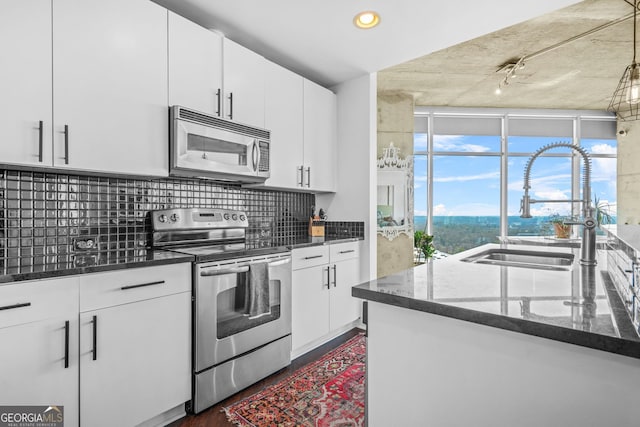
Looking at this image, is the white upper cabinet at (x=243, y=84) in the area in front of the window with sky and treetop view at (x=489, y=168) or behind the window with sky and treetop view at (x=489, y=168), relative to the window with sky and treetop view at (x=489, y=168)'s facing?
in front

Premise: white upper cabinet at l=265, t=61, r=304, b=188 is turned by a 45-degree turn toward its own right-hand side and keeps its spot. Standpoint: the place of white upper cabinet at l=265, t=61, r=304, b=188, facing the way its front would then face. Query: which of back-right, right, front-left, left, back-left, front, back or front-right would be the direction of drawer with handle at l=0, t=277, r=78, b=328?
front-right

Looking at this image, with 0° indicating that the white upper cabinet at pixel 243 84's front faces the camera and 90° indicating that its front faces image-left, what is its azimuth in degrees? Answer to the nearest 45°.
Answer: approximately 315°

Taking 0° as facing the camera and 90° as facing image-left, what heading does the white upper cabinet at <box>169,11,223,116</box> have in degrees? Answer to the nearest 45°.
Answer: approximately 315°

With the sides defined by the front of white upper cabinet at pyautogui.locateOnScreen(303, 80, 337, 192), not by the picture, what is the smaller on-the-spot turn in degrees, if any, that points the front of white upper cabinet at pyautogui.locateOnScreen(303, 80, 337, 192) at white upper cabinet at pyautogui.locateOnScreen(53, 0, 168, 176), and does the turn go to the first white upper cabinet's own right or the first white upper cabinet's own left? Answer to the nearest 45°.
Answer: approximately 90° to the first white upper cabinet's own right

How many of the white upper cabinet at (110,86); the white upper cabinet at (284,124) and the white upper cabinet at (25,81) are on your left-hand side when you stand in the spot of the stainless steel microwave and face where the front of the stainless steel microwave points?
1

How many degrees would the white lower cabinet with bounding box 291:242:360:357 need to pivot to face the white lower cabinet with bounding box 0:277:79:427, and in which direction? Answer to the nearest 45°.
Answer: approximately 90° to its right

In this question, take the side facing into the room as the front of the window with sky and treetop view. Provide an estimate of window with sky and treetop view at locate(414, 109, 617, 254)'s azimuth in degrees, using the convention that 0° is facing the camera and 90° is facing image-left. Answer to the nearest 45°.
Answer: approximately 0°

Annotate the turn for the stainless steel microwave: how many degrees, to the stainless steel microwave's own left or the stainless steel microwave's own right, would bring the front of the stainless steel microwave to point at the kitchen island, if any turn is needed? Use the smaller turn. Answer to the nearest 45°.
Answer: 0° — it already faces it

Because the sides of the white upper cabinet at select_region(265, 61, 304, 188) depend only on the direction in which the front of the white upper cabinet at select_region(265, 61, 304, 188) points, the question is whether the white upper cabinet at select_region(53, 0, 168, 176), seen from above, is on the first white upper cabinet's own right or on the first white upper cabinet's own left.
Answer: on the first white upper cabinet's own right
